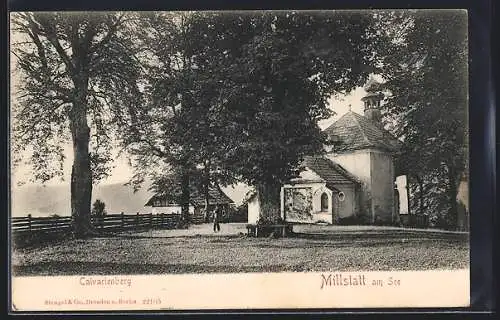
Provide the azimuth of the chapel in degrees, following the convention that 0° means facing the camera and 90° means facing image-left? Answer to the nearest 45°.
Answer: approximately 45°
